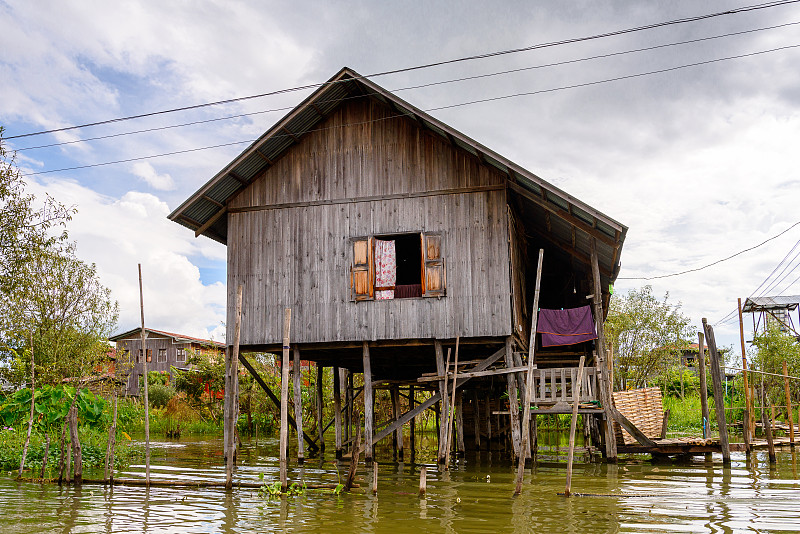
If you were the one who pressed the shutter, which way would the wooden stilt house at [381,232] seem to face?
facing the viewer

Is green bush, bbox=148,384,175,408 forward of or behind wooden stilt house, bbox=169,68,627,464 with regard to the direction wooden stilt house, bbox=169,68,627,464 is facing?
behind

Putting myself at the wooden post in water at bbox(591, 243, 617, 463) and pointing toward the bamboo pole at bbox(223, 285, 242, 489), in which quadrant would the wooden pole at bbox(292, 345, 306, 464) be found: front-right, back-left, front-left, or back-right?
front-right

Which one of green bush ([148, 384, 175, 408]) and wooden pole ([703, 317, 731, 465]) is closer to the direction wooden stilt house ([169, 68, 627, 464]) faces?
the wooden pole

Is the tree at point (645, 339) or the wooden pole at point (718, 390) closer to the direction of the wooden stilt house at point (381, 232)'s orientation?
the wooden pole

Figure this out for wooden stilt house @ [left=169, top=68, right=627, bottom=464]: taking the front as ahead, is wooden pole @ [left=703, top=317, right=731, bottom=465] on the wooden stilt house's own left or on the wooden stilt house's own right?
on the wooden stilt house's own left
